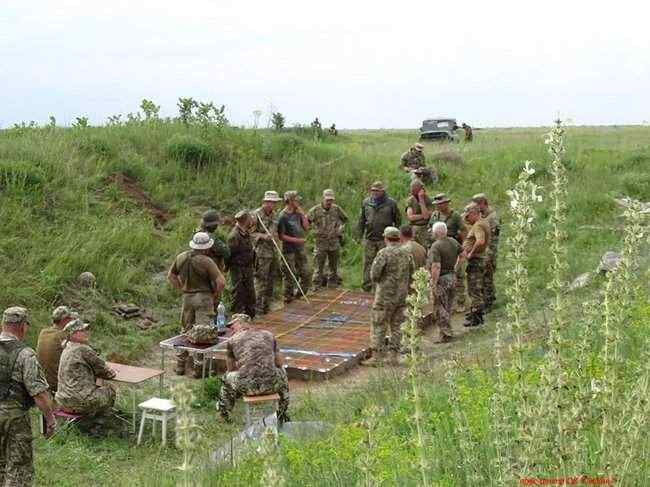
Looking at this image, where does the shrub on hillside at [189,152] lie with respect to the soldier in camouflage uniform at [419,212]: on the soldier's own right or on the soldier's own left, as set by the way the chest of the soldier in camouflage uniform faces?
on the soldier's own right

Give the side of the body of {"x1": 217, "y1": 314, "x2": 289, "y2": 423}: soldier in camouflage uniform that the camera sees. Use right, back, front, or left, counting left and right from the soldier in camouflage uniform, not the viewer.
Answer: back

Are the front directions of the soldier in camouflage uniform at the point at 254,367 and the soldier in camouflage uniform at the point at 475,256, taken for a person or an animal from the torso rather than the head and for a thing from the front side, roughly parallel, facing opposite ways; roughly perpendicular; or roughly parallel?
roughly perpendicular

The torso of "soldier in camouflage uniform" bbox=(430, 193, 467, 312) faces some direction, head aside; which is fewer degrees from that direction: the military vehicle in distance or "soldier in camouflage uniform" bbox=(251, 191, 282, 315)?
the soldier in camouflage uniform

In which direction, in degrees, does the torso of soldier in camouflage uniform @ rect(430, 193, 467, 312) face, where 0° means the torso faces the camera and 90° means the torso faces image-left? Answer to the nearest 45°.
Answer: approximately 45°

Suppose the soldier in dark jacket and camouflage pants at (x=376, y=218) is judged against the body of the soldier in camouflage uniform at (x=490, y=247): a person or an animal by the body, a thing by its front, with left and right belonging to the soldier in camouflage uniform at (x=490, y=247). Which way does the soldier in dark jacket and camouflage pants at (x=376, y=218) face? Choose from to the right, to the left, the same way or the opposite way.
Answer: to the left

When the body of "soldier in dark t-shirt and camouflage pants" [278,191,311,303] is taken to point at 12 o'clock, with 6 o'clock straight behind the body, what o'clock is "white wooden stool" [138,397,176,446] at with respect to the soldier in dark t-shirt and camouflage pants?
The white wooden stool is roughly at 2 o'clock from the soldier in dark t-shirt and camouflage pants.

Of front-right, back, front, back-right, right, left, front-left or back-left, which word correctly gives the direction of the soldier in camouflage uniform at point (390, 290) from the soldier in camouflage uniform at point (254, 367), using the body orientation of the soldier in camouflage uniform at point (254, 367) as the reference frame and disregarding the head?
front-right

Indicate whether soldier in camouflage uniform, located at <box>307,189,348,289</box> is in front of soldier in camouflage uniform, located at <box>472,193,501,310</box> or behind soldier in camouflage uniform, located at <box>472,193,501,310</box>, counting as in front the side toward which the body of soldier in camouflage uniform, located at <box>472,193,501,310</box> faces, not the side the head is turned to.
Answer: in front

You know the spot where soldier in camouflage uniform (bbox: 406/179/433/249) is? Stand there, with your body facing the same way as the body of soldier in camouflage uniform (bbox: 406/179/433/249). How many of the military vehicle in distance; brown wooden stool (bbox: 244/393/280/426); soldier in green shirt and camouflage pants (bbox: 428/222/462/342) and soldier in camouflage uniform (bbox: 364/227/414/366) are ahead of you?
3

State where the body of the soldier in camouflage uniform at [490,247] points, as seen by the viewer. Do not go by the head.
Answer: to the viewer's left

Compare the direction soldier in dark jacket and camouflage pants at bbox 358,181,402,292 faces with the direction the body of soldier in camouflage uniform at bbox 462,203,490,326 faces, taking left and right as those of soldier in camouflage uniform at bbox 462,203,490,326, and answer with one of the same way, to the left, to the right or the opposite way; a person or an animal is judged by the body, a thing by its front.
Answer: to the left

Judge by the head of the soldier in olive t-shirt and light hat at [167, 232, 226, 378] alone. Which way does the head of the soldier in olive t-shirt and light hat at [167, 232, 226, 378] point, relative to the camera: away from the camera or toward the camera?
away from the camera
